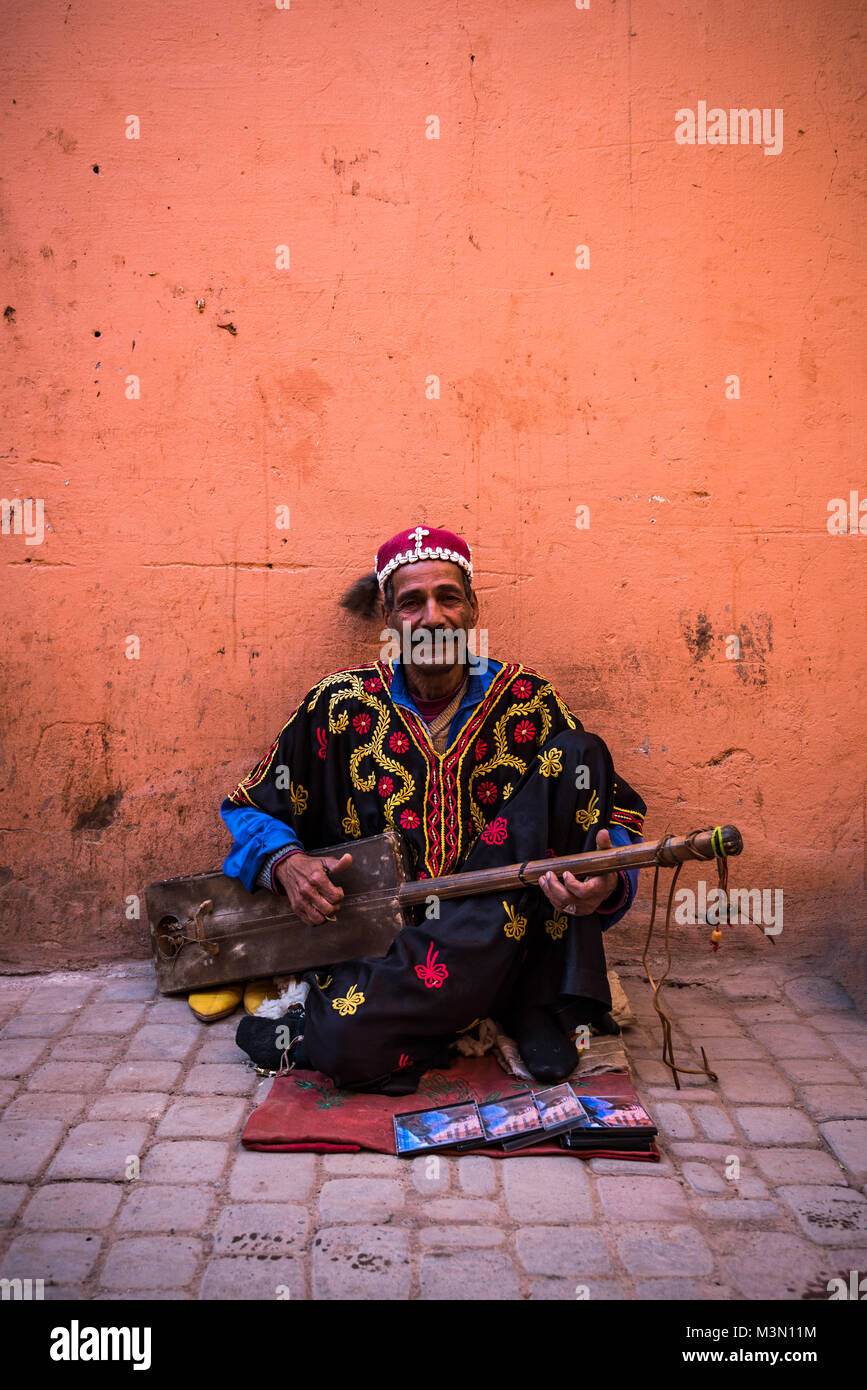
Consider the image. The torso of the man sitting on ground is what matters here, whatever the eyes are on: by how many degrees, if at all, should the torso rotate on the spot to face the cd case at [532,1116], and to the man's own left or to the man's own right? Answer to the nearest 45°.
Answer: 0° — they already face it

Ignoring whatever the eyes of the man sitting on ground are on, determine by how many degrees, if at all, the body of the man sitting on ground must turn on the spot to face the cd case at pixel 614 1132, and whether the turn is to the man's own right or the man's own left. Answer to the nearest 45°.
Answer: approximately 45° to the man's own left

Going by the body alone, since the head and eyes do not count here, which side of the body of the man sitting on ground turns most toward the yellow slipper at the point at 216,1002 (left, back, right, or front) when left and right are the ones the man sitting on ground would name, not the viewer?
right

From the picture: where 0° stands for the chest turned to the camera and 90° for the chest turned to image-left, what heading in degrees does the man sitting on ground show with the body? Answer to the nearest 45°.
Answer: approximately 0°

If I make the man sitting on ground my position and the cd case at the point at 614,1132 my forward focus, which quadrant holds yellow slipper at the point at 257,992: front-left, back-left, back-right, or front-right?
back-right

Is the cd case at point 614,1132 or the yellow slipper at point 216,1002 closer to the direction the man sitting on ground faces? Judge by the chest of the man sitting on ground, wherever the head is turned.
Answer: the cd case

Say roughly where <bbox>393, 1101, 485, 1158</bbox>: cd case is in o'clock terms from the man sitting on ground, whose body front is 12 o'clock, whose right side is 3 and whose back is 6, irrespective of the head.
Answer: The cd case is roughly at 12 o'clock from the man sitting on ground.
